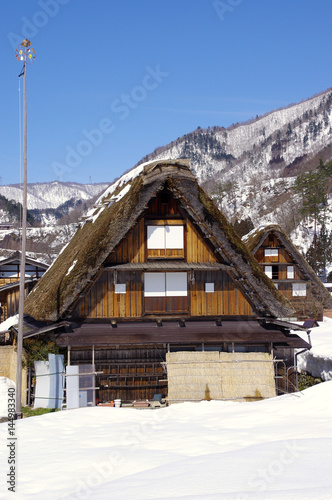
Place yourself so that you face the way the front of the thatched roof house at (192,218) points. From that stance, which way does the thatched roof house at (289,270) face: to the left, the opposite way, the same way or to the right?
the same way

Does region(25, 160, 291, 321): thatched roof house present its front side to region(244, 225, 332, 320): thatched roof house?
no

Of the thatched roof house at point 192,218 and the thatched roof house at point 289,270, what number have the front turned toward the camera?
2

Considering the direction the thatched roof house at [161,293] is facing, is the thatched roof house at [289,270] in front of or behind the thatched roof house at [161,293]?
behind

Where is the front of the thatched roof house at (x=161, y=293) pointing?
toward the camera

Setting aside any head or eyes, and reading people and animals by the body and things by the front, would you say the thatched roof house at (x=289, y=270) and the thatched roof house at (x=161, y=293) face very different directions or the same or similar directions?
same or similar directions

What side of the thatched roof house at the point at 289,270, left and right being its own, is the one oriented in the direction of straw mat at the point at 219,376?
front

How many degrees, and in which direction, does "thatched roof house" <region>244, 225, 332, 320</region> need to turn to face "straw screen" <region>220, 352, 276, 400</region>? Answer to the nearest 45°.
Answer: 0° — it already faces it
